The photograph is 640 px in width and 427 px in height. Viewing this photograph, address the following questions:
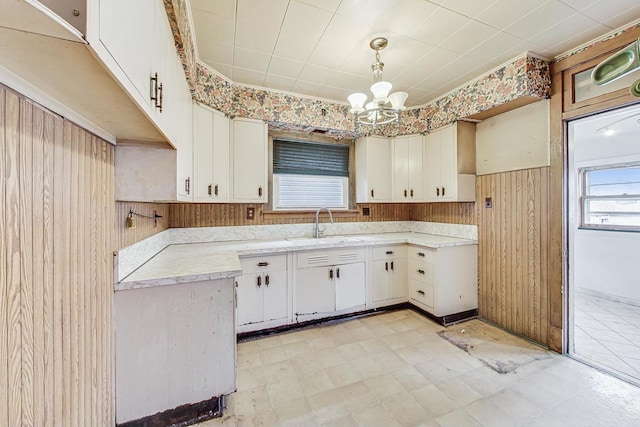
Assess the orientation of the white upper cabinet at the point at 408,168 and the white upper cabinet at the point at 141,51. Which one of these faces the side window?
the white upper cabinet at the point at 141,51

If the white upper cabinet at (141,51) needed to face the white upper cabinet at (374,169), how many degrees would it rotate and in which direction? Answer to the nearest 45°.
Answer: approximately 45° to its left

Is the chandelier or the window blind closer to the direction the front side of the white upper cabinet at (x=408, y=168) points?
the chandelier

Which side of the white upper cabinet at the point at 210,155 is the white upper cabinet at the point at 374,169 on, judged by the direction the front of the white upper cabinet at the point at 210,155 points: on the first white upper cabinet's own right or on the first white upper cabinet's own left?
on the first white upper cabinet's own left

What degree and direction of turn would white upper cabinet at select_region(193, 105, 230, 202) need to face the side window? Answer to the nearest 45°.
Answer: approximately 45° to its left

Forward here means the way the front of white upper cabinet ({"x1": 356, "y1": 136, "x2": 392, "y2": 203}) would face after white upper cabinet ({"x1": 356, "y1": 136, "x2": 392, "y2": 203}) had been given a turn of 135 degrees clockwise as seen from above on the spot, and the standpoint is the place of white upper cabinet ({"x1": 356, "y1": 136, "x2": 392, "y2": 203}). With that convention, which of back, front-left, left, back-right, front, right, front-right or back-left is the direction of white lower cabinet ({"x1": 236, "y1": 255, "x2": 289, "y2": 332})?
front-left

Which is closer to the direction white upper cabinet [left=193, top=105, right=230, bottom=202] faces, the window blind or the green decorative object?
the green decorative object

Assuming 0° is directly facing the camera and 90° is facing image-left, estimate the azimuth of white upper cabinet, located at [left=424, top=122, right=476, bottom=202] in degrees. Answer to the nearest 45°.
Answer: approximately 45°

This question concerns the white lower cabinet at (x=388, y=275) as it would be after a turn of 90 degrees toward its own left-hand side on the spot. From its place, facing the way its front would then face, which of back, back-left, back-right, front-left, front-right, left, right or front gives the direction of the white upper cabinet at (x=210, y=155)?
back

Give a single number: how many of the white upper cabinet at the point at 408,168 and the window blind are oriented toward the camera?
2
